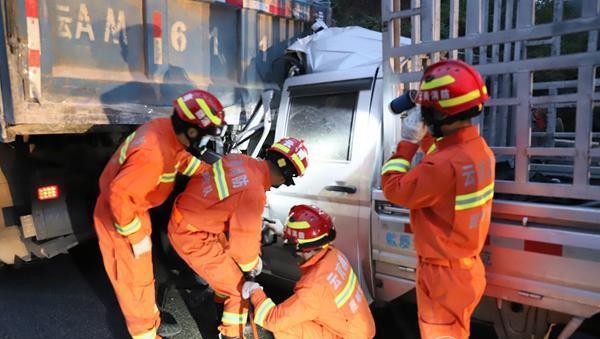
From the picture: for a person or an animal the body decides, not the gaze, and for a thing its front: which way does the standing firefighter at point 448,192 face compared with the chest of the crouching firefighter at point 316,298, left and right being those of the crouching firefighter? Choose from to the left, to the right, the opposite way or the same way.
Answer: the same way

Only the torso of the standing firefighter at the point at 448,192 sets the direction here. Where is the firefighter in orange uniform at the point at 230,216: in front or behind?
in front

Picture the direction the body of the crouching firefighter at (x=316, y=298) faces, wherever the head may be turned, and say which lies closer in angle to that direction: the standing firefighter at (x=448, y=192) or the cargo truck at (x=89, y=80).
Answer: the cargo truck

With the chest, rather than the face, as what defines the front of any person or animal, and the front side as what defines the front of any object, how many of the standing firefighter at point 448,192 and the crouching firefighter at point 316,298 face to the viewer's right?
0

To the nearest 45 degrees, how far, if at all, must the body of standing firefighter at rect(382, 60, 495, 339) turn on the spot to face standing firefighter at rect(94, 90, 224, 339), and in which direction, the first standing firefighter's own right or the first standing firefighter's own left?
approximately 45° to the first standing firefighter's own left

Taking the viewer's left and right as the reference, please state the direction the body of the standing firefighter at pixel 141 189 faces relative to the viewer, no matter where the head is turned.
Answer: facing to the right of the viewer

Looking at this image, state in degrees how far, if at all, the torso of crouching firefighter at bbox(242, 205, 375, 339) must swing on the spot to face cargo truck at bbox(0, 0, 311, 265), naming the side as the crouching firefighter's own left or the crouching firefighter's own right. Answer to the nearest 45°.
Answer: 0° — they already face it

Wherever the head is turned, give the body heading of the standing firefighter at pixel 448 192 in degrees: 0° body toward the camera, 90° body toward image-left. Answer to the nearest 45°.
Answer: approximately 135°

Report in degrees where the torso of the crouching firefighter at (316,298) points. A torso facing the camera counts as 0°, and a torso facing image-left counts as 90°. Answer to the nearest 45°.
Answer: approximately 135°

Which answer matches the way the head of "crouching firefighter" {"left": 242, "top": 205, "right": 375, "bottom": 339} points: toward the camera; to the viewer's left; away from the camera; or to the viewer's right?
to the viewer's left

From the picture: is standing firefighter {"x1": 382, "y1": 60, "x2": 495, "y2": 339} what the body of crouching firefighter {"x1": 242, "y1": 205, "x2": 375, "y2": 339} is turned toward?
no

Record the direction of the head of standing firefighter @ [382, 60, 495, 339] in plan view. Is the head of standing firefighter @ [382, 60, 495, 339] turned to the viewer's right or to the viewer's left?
to the viewer's left
